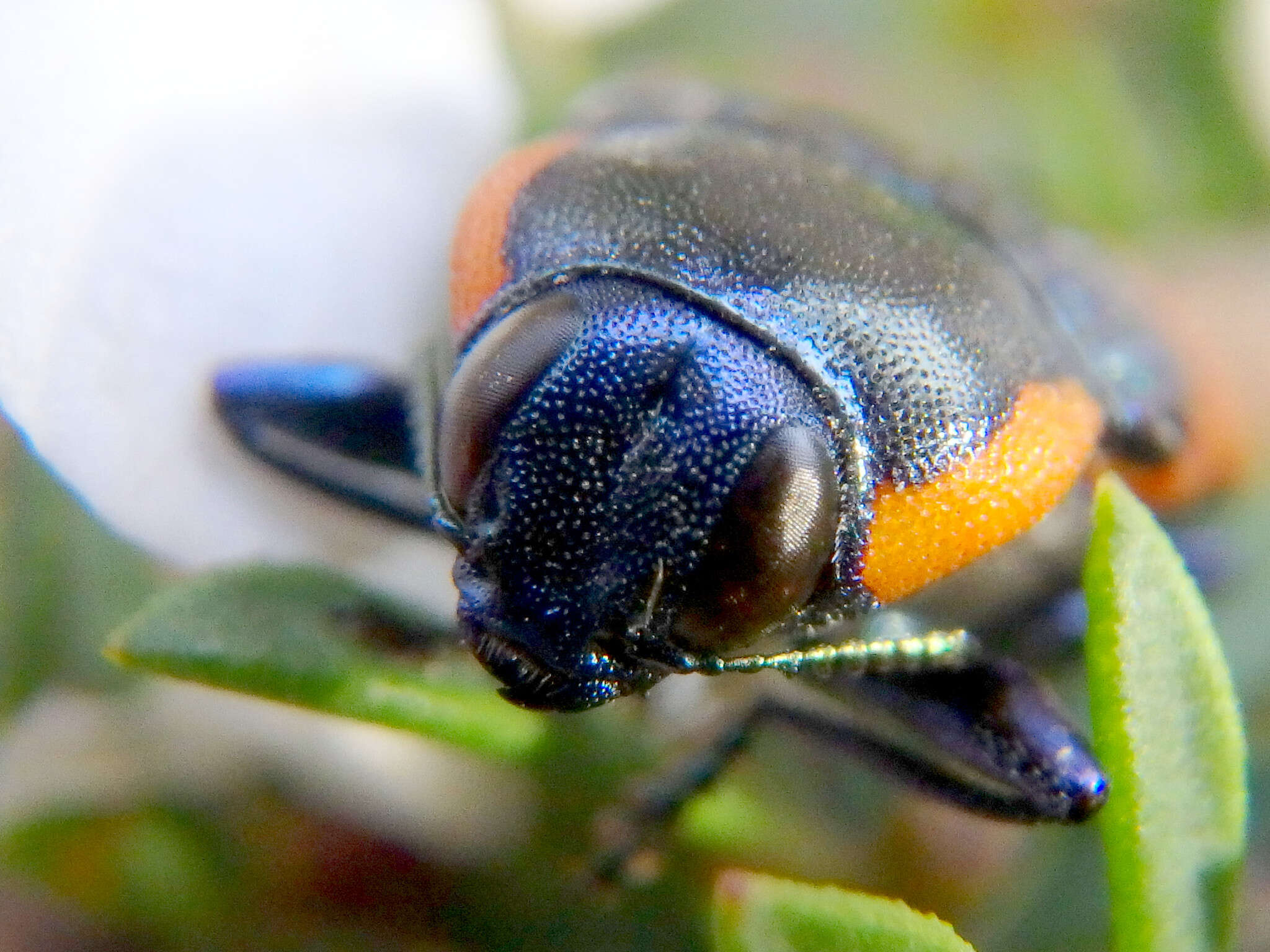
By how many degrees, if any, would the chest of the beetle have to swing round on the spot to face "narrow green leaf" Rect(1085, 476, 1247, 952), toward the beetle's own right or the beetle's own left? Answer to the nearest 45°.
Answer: approximately 90° to the beetle's own left

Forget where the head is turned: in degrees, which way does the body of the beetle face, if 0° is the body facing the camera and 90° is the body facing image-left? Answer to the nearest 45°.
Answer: approximately 45°
